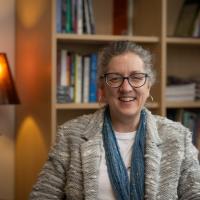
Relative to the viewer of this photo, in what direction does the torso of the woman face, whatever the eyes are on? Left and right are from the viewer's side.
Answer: facing the viewer

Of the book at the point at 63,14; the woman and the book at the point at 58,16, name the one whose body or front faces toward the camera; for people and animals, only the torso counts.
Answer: the woman
